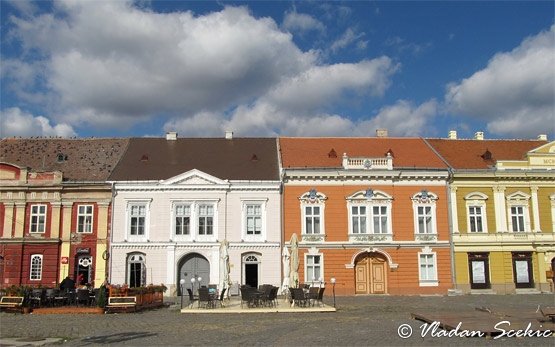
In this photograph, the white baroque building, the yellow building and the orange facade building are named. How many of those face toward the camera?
3

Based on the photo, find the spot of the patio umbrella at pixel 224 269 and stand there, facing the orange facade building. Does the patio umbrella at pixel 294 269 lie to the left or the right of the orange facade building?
right

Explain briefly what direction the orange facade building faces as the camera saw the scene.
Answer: facing the viewer

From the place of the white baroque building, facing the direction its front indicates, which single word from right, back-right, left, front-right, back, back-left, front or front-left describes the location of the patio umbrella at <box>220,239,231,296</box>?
front

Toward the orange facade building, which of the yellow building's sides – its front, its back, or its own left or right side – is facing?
right

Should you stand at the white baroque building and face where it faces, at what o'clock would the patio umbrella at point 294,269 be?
The patio umbrella is roughly at 11 o'clock from the white baroque building.

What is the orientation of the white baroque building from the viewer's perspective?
toward the camera

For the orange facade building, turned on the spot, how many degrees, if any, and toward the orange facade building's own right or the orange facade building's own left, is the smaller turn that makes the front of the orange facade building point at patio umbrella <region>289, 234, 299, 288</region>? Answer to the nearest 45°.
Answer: approximately 45° to the orange facade building's own right

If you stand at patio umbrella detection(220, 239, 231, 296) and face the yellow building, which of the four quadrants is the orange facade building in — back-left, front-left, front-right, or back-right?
front-left

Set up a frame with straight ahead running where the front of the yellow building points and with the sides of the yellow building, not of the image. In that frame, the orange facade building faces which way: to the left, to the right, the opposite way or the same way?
the same way

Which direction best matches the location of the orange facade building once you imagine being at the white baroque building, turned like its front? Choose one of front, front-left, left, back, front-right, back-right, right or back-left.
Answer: left

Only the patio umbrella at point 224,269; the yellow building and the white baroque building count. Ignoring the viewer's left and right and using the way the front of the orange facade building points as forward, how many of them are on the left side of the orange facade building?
1

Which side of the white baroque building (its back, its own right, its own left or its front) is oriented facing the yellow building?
left

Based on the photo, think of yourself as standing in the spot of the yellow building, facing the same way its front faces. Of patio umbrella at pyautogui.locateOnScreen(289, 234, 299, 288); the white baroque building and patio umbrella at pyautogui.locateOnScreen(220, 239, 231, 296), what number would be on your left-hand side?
0

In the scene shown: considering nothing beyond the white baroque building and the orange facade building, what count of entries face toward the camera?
2

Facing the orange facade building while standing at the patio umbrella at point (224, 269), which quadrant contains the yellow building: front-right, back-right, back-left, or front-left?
front-right

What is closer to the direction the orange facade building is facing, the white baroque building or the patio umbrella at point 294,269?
the patio umbrella

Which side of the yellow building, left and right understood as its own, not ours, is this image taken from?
front
